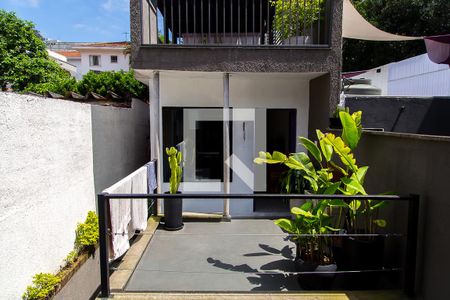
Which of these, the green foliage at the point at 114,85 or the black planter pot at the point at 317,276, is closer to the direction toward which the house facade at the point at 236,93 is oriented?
the black planter pot

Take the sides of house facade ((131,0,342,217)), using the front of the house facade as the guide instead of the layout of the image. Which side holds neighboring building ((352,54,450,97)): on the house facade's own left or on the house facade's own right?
on the house facade's own left

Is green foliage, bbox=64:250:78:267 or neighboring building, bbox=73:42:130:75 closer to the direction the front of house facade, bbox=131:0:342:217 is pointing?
the green foliage

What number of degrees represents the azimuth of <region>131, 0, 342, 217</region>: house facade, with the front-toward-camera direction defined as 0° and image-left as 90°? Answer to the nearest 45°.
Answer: approximately 0°

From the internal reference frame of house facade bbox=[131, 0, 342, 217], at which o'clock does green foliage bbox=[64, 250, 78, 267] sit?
The green foliage is roughly at 1 o'clock from the house facade.

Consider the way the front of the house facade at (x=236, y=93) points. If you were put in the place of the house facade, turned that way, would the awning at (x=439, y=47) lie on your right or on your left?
on your left

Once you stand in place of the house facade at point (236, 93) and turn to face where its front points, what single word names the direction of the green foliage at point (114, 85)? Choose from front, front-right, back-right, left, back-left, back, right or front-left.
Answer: back-right

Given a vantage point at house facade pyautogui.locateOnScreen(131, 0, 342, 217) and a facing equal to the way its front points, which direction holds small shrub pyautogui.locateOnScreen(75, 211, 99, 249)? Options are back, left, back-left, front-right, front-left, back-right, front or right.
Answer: front-right

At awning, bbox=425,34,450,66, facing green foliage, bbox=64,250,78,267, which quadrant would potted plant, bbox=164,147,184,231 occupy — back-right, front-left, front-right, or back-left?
front-right

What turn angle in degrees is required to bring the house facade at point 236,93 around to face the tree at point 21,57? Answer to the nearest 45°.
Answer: approximately 135° to its right

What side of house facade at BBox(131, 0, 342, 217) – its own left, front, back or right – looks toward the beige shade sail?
left

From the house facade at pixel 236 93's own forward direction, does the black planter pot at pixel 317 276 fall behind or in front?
in front

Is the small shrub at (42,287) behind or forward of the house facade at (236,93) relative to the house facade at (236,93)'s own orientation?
forward

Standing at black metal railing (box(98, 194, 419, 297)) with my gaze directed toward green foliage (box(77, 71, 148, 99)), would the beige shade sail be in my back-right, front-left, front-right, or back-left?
front-right

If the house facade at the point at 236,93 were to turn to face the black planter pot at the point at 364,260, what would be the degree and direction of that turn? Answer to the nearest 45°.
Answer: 0° — it already faces it

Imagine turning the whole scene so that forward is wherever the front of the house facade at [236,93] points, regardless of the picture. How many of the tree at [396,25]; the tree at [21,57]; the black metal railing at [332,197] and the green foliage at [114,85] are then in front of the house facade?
1
